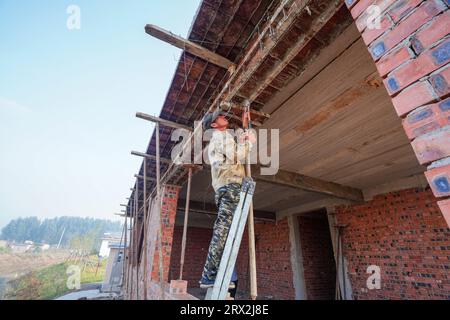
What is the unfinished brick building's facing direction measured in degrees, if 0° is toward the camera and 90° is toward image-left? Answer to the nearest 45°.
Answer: approximately 45°
